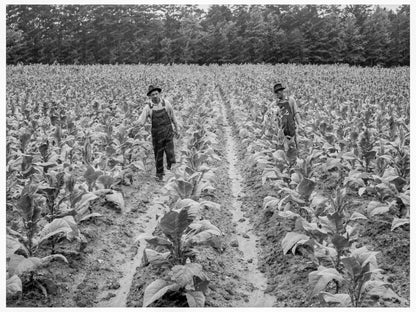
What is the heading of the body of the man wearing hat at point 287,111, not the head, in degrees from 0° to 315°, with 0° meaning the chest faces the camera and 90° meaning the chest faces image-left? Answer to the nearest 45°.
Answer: approximately 45°

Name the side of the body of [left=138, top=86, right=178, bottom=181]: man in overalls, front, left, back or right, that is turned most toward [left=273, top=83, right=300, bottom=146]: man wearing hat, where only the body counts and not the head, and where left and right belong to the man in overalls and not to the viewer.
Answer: left

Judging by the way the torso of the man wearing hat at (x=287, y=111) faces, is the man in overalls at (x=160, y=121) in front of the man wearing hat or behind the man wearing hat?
in front
